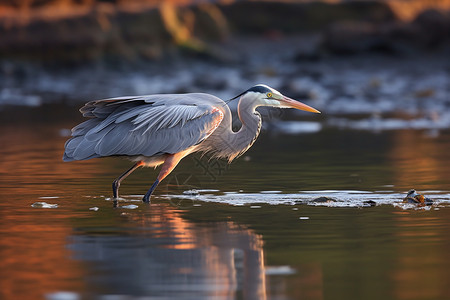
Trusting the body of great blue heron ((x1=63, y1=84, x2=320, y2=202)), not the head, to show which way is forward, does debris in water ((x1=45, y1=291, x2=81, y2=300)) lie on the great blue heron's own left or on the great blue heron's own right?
on the great blue heron's own right

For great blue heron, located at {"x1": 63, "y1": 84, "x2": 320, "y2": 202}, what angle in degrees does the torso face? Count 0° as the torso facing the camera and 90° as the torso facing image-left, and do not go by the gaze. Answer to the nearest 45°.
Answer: approximately 270°

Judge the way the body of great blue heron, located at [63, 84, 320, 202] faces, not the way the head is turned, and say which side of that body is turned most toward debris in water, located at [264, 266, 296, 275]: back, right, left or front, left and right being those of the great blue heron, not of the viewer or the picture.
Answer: right

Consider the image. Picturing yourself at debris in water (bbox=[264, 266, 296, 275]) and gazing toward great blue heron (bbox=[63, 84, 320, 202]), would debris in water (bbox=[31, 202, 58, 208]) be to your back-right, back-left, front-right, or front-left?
front-left

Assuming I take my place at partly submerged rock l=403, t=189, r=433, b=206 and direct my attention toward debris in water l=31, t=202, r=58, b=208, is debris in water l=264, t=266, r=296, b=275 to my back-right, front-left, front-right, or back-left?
front-left

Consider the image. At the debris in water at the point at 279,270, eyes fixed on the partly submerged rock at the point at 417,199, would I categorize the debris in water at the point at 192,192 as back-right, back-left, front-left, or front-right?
front-left

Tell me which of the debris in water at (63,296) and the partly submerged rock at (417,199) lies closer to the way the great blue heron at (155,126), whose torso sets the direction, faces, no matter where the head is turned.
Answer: the partly submerged rock

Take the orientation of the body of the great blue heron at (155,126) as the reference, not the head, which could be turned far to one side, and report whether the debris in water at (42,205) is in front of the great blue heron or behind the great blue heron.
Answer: behind

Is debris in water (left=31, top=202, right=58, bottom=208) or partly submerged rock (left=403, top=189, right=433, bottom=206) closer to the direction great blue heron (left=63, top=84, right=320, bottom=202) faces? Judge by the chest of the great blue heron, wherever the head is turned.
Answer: the partly submerged rock

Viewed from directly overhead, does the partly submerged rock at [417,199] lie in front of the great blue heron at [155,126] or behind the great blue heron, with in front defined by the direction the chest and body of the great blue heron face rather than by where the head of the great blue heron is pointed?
in front

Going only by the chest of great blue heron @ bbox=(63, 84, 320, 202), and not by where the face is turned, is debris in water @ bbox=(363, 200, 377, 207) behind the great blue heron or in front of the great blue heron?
in front
